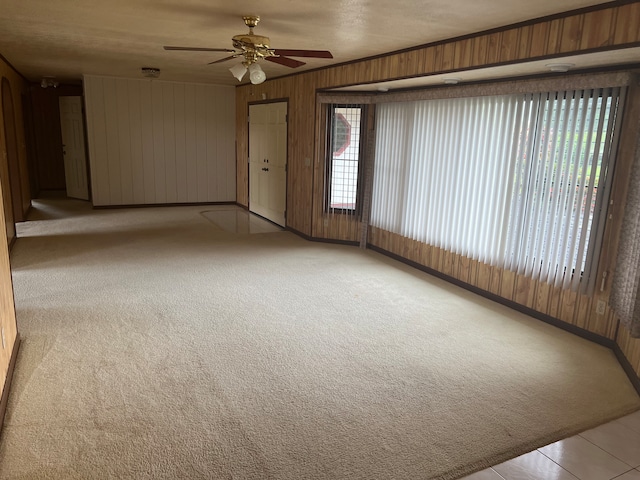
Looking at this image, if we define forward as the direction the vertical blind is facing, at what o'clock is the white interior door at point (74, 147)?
The white interior door is roughly at 2 o'clock from the vertical blind.

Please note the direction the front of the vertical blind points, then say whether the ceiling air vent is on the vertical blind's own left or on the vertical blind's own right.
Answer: on the vertical blind's own right

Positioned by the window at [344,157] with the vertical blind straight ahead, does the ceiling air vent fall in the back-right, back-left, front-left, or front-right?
back-right

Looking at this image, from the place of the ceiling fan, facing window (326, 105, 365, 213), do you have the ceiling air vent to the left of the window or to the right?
left

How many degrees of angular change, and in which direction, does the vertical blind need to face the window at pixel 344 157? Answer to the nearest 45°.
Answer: approximately 90° to its right

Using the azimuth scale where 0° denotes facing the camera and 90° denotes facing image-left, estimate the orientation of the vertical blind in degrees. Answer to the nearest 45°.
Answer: approximately 45°

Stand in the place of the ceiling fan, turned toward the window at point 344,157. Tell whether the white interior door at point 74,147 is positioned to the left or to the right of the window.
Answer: left
